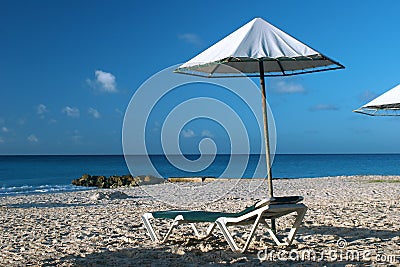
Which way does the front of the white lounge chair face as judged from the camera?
facing away from the viewer and to the left of the viewer

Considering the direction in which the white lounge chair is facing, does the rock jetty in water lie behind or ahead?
ahead
